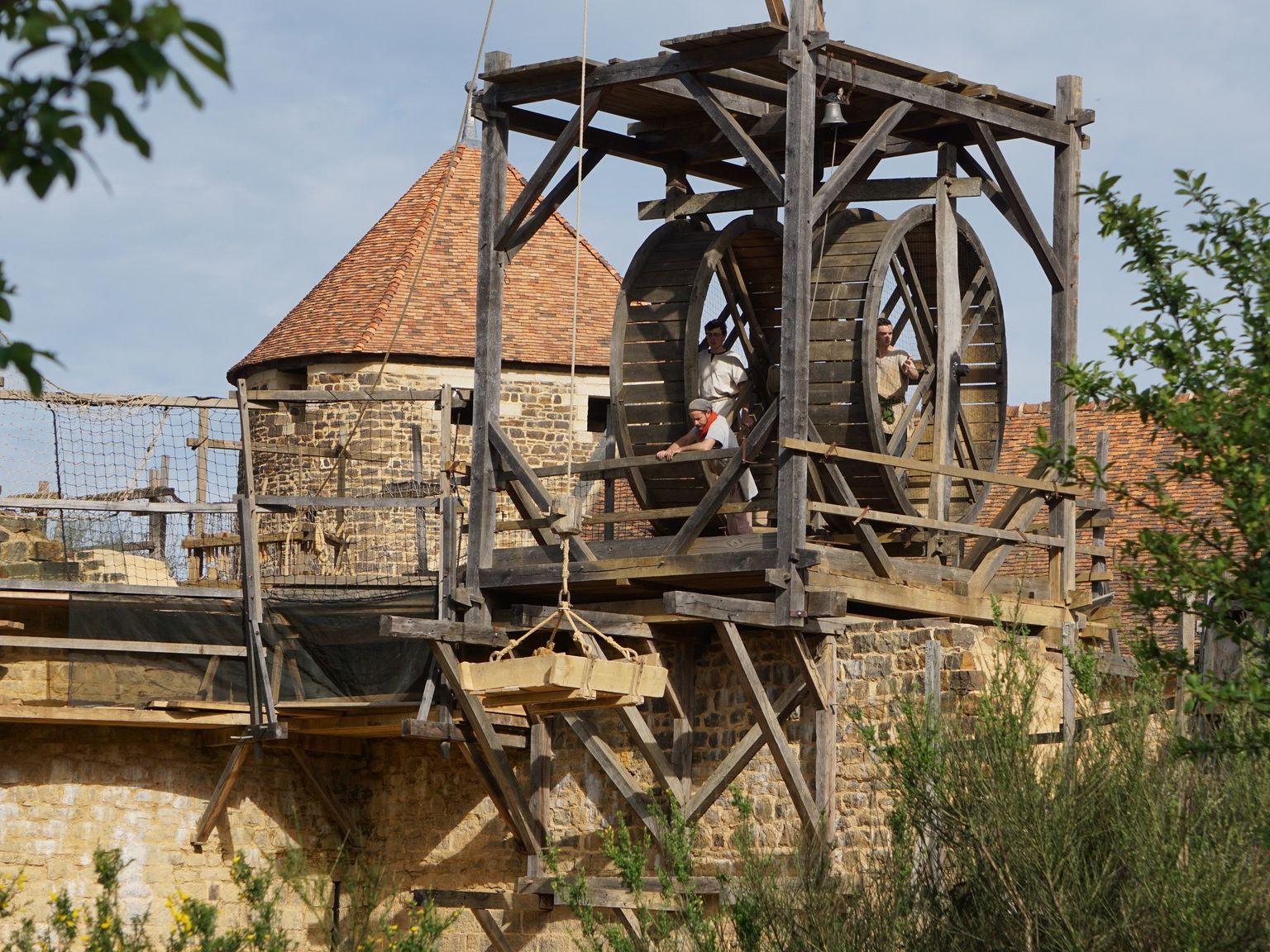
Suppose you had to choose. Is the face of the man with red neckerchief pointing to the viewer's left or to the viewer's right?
to the viewer's left

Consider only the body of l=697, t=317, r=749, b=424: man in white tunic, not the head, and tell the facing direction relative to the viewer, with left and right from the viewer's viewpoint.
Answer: facing the viewer and to the left of the viewer
